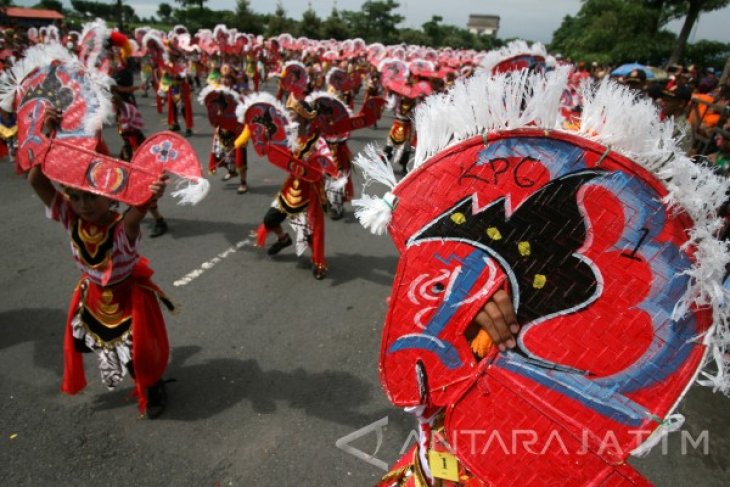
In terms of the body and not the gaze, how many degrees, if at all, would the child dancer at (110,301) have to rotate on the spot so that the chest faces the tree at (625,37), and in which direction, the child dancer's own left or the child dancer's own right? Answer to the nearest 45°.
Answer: approximately 135° to the child dancer's own left

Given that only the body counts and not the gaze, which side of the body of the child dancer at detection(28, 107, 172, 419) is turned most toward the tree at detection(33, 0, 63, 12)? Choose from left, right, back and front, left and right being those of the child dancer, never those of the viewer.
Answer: back

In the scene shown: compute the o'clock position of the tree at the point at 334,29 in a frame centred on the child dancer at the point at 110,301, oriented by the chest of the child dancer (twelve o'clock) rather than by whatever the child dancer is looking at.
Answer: The tree is roughly at 7 o'clock from the child dancer.

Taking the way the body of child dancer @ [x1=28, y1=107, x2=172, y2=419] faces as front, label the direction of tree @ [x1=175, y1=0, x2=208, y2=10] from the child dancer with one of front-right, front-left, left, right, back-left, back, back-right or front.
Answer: back

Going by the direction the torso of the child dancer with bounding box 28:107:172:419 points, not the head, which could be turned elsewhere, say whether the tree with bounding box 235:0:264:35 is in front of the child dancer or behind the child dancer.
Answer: behind

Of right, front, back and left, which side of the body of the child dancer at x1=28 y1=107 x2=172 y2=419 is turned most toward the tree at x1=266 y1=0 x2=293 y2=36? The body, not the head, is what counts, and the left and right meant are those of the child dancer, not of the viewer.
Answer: back

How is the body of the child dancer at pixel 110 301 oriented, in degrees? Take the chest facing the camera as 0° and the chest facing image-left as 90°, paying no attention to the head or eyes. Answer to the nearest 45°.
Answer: approximately 0°

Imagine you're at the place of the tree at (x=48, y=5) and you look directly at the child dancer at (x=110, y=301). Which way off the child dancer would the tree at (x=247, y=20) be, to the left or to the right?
left

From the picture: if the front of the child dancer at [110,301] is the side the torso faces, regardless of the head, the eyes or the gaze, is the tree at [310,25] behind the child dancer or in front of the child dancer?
behind
